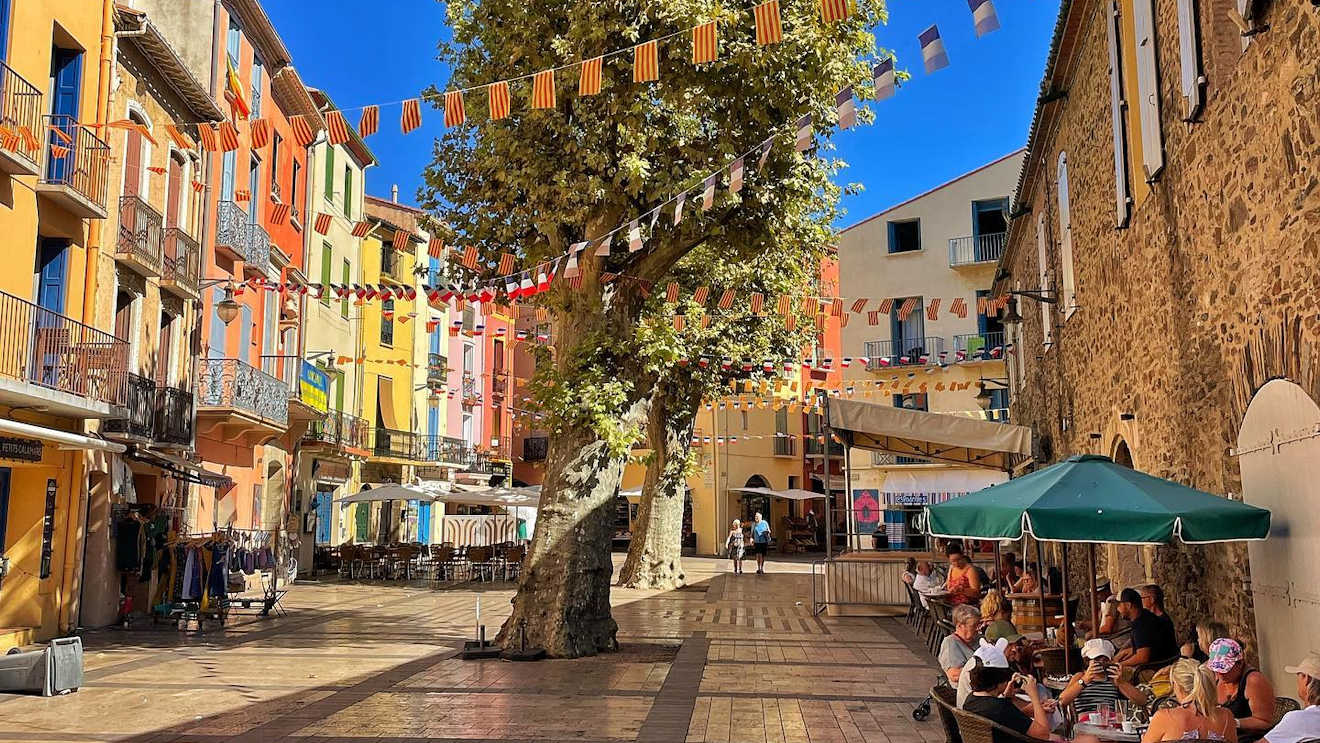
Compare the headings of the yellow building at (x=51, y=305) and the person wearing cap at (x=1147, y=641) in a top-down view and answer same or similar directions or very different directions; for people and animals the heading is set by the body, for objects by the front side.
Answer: very different directions

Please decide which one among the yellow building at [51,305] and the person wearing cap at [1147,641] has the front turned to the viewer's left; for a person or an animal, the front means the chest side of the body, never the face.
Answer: the person wearing cap

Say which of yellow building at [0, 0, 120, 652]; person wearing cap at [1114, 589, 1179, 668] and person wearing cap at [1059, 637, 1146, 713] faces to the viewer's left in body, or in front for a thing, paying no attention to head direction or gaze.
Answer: person wearing cap at [1114, 589, 1179, 668]

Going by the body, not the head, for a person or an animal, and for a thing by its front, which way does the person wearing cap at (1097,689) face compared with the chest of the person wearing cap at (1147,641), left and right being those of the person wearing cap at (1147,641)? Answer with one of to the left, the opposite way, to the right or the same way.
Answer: to the left

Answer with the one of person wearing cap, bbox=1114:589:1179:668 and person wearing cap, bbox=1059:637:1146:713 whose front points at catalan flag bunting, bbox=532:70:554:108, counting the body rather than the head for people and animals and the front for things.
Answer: person wearing cap, bbox=1114:589:1179:668

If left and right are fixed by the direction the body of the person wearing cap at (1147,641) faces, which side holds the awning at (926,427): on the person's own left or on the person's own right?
on the person's own right

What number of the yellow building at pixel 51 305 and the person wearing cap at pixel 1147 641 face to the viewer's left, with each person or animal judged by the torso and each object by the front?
1

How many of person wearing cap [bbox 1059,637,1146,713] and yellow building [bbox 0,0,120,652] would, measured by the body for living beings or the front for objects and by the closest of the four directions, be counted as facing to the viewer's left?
0

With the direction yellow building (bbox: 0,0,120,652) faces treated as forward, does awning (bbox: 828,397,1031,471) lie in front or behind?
in front

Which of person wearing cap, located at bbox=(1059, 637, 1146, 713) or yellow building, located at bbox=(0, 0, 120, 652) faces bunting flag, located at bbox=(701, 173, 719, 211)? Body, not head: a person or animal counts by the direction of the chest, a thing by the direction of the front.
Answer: the yellow building

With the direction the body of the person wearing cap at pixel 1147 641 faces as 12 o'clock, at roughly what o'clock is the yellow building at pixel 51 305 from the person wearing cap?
The yellow building is roughly at 12 o'clock from the person wearing cap.

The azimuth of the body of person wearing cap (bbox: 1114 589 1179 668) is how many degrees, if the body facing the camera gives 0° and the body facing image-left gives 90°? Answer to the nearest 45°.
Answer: approximately 90°

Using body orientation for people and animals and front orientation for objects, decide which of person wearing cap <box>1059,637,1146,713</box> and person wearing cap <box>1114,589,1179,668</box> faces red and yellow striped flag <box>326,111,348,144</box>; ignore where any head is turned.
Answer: person wearing cap <box>1114,589,1179,668</box>
